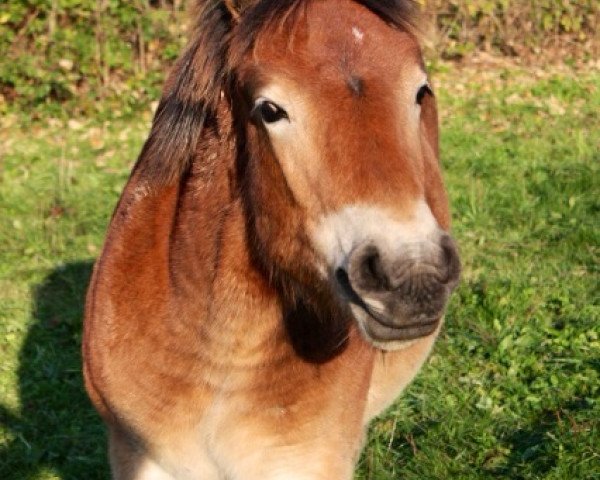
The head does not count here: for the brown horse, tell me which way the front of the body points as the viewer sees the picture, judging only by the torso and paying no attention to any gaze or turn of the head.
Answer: toward the camera
